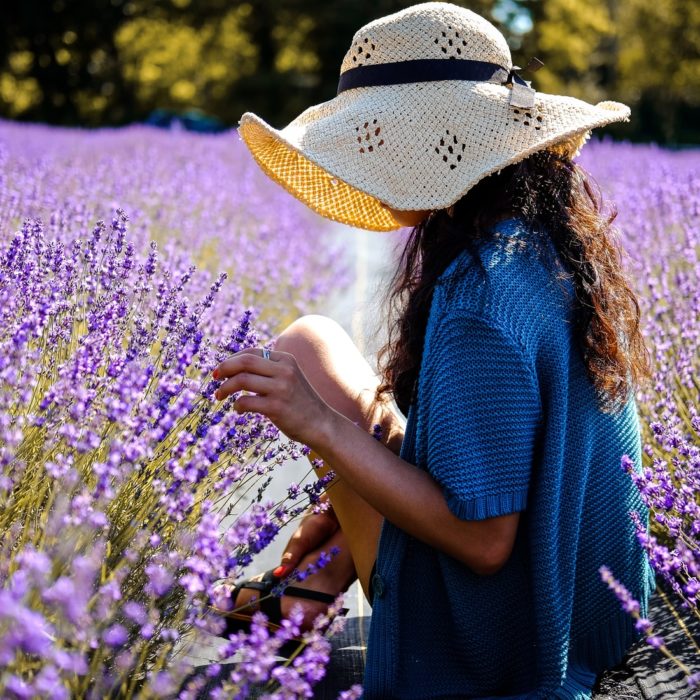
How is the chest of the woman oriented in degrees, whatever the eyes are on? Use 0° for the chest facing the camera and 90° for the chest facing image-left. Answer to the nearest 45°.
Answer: approximately 90°

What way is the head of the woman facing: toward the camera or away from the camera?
away from the camera
